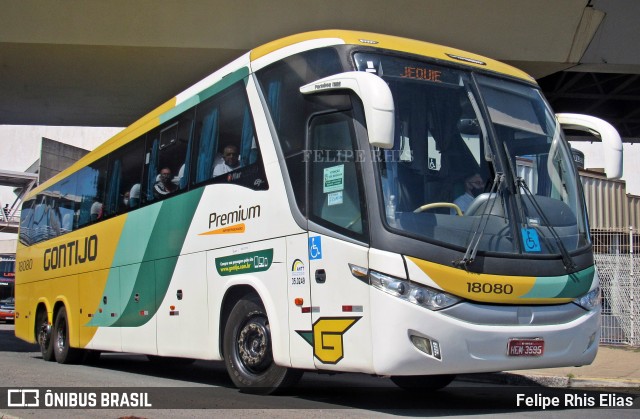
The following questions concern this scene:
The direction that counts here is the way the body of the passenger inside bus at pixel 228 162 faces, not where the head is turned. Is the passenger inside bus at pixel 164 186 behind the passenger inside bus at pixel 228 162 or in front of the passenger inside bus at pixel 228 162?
behind

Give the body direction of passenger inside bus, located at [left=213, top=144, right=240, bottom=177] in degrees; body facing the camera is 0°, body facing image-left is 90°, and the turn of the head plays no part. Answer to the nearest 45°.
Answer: approximately 315°

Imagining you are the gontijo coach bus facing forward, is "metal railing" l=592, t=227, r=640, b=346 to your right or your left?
on your left

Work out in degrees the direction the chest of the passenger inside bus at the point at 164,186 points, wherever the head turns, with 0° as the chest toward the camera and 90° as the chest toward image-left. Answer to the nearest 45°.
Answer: approximately 315°

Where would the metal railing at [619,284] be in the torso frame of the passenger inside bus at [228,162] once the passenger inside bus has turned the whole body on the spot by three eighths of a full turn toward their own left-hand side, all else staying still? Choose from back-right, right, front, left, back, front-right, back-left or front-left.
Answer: front-right
